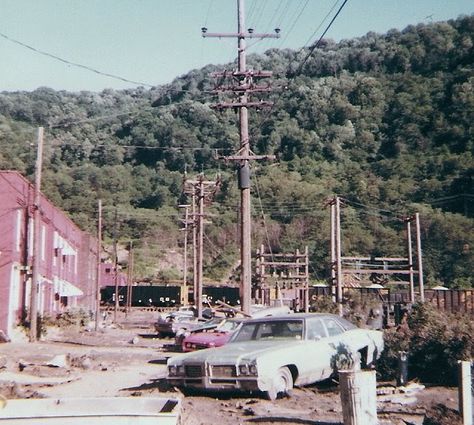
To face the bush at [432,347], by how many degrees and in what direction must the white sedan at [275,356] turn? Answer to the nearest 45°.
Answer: approximately 180°

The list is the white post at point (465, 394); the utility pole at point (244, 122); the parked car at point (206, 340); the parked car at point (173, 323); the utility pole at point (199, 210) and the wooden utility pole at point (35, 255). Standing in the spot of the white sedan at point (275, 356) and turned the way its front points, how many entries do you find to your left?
1

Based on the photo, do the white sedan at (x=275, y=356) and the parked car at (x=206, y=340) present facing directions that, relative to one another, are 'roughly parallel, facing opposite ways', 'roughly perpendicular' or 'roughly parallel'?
roughly parallel

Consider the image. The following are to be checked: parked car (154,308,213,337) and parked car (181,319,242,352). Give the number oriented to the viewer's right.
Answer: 0

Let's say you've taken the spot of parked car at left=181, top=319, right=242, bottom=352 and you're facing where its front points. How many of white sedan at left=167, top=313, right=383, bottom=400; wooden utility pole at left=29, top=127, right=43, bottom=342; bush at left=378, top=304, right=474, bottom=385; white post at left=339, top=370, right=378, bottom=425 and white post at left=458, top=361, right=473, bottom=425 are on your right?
1

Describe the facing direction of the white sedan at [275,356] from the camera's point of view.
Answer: facing the viewer and to the left of the viewer

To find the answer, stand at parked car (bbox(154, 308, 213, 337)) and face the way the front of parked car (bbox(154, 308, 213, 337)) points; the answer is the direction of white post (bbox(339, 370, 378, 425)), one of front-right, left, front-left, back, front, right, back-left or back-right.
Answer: front-left

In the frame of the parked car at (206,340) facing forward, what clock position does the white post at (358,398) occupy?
The white post is roughly at 10 o'clock from the parked car.

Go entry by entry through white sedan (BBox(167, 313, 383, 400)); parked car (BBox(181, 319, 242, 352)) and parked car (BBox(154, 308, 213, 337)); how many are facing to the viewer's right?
0

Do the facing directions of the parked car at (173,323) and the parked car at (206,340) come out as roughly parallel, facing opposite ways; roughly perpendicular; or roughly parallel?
roughly parallel

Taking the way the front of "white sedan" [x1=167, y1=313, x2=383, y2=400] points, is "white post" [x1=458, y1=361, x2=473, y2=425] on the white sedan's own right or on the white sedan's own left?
on the white sedan's own left

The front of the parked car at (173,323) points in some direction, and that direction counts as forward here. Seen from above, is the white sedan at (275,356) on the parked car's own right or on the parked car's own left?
on the parked car's own left

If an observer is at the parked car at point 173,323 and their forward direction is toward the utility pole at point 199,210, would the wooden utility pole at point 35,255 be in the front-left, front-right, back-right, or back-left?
back-left
